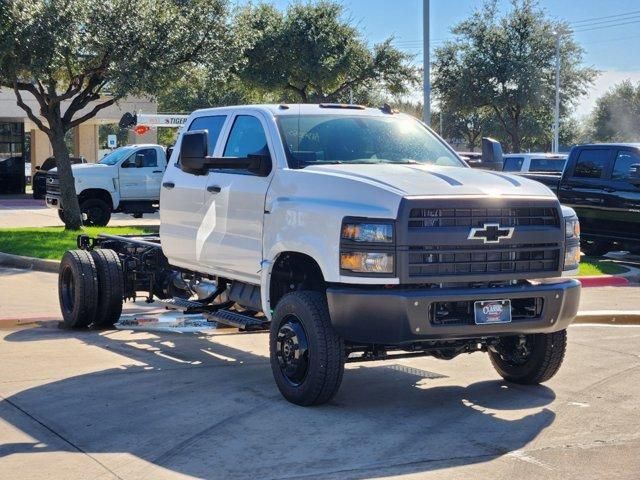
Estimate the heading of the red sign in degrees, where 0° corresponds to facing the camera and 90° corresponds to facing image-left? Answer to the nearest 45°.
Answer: approximately 0°

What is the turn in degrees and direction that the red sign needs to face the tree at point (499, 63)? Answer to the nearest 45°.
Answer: approximately 90° to its left

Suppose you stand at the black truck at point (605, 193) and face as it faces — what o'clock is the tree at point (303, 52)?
The tree is roughly at 8 o'clock from the black truck.

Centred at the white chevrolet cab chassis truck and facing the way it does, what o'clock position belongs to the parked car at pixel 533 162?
The parked car is roughly at 8 o'clock from the white chevrolet cab chassis truck.

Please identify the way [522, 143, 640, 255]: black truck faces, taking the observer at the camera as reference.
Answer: facing to the right of the viewer

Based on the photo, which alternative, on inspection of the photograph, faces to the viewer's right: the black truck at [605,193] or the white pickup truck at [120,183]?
the black truck

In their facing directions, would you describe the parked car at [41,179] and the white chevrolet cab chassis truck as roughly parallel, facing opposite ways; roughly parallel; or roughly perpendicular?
roughly perpendicular

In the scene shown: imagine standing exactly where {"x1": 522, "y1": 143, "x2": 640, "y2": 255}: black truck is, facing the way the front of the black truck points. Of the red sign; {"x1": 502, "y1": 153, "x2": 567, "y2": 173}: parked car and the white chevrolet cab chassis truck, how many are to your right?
1

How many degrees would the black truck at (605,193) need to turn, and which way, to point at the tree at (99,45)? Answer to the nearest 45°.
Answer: approximately 180°

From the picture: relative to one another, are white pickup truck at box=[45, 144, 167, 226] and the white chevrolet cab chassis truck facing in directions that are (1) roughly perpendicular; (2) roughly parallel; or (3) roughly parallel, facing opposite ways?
roughly perpendicular
